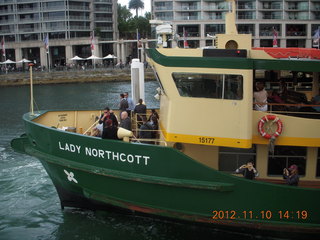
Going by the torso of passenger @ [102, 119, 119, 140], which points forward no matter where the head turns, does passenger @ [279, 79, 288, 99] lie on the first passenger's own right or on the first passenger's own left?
on the first passenger's own right

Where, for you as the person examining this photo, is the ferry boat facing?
facing to the left of the viewer
